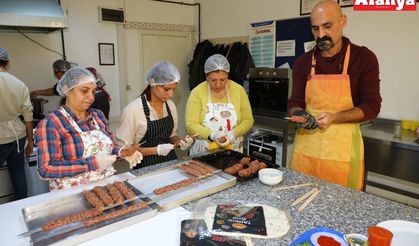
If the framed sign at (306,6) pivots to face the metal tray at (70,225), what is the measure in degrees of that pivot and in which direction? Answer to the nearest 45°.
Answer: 0° — it already faces it

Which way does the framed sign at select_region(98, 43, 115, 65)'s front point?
toward the camera

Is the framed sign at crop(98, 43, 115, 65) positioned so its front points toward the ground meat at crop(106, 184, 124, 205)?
yes

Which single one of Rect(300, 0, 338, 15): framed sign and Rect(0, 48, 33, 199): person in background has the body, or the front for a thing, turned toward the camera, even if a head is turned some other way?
the framed sign

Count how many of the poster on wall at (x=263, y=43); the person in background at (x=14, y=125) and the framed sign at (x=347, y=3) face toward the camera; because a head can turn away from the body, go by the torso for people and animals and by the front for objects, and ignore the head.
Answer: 2

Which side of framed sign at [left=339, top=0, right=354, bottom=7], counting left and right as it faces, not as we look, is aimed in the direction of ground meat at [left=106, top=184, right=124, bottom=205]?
front

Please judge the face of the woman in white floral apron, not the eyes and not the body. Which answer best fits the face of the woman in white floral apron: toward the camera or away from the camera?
toward the camera

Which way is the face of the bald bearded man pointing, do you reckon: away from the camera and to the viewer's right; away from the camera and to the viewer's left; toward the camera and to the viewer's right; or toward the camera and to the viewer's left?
toward the camera and to the viewer's left

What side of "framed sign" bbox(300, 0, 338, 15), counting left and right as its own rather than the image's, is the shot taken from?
front

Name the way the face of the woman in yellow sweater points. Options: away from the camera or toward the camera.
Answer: toward the camera

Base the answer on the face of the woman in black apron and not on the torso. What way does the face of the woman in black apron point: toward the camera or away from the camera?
toward the camera
